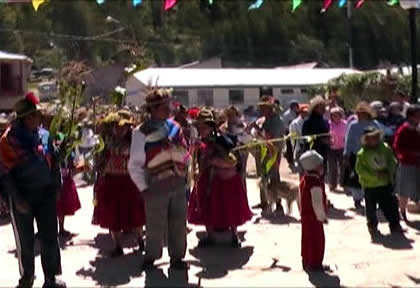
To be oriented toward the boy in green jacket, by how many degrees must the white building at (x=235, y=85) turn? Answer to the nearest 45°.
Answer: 0° — it already faces them

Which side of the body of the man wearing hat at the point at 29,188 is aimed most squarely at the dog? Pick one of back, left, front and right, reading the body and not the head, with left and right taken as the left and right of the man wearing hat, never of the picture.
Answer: left

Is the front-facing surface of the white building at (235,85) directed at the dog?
yes

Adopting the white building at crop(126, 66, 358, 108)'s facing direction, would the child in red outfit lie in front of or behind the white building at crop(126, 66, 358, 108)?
in front

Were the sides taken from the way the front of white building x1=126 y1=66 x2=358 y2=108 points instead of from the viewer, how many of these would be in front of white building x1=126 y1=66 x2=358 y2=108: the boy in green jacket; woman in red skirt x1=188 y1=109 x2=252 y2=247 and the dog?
3

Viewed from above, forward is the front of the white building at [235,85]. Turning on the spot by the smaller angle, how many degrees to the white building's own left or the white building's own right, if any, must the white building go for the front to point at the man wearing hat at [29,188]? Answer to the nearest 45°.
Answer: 0° — it already faces them

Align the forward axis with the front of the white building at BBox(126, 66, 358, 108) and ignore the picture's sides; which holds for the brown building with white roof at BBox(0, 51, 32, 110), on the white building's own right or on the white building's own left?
on the white building's own right

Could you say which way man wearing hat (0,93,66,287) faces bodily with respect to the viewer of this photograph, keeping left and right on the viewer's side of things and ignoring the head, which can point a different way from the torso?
facing the viewer and to the right of the viewer
